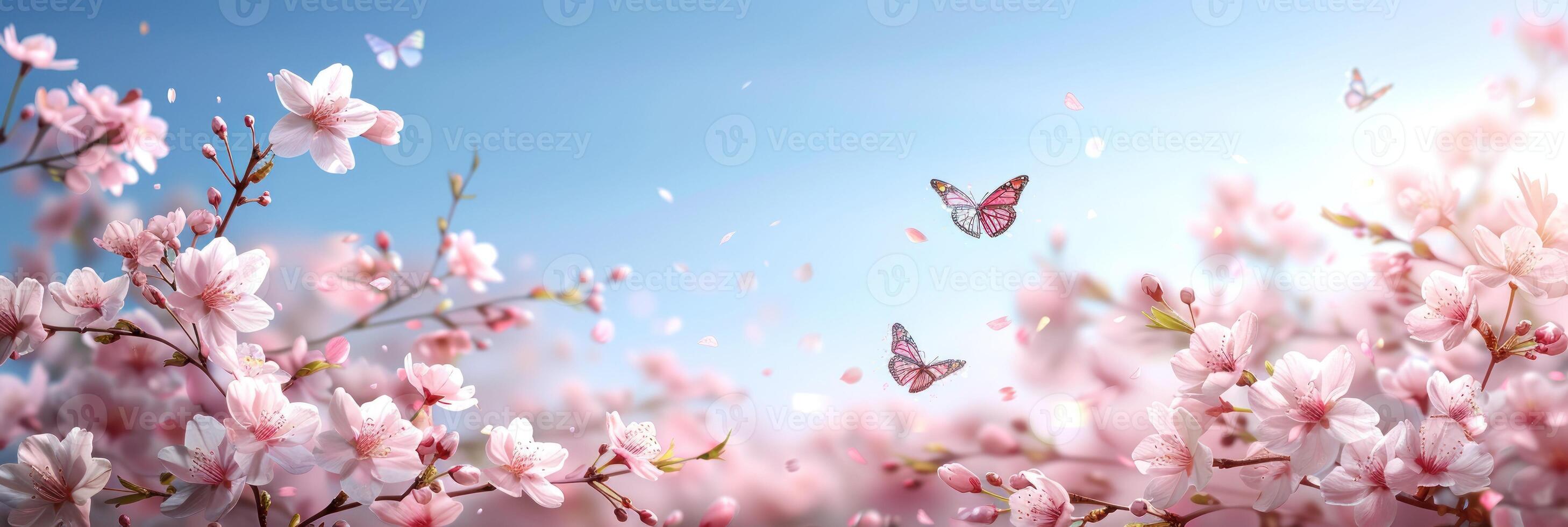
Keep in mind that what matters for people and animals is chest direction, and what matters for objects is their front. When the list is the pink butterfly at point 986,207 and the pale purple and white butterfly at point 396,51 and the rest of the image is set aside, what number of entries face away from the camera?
2

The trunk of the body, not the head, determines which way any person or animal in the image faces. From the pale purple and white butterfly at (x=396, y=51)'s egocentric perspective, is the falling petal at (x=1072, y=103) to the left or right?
on its right

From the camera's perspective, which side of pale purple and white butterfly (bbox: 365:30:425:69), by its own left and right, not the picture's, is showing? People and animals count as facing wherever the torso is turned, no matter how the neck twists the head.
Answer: back

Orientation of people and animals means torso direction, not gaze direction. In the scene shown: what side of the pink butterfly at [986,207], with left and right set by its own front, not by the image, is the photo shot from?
back

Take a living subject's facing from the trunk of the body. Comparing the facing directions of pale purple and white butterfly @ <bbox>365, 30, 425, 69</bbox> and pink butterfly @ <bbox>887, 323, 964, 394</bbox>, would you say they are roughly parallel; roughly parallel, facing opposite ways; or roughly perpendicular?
roughly perpendicular

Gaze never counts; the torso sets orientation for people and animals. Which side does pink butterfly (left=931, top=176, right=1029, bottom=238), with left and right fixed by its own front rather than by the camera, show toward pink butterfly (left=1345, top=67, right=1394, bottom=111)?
right

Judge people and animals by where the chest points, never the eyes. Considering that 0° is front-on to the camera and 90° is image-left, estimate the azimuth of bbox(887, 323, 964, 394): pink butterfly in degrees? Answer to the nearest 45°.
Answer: approximately 225°

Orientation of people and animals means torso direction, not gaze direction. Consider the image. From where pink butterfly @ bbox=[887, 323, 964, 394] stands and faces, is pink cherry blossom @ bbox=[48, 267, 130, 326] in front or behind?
behind

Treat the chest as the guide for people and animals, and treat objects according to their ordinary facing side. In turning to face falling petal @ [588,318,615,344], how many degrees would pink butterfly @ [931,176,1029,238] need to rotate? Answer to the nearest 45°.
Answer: approximately 90° to its left

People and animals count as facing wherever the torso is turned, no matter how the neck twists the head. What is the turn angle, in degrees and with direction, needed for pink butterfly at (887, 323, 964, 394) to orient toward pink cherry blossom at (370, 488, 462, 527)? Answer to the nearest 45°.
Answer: approximately 180°

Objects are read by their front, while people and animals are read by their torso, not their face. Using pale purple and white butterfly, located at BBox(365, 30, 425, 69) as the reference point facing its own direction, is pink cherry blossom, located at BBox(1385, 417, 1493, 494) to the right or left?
on its right
